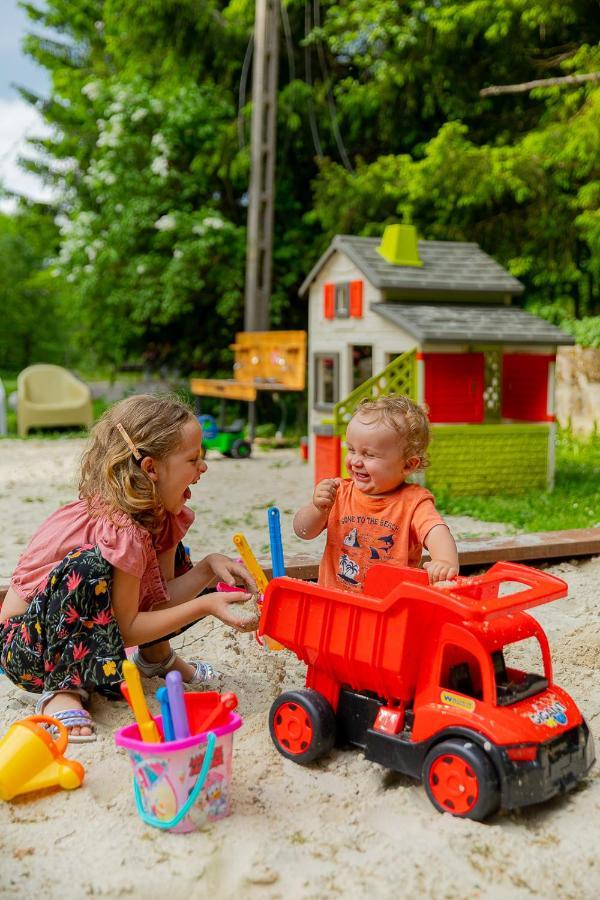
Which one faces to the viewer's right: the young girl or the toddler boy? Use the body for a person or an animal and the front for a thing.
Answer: the young girl

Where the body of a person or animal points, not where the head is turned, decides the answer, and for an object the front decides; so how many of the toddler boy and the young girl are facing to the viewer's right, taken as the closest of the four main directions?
1

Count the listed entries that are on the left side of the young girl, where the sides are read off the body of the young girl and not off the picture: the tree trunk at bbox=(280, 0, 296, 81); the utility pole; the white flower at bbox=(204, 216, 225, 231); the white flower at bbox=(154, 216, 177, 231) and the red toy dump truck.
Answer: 4

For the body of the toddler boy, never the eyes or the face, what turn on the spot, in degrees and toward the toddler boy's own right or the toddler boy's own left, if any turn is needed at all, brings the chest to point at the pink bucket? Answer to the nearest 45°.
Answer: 0° — they already face it

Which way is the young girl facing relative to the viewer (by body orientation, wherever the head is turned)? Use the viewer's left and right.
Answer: facing to the right of the viewer

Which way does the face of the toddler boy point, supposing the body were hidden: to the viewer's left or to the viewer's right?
to the viewer's left

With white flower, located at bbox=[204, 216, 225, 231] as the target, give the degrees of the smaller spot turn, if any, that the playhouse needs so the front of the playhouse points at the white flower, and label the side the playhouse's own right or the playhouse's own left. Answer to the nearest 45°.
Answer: approximately 180°

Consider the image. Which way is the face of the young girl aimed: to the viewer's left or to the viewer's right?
to the viewer's right

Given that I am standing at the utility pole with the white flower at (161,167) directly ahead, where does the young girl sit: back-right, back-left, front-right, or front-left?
back-left
